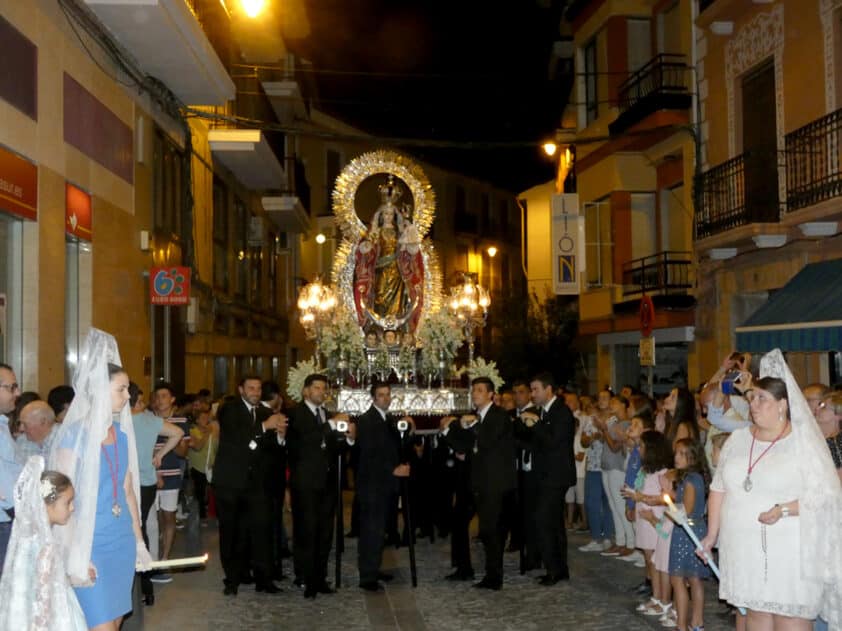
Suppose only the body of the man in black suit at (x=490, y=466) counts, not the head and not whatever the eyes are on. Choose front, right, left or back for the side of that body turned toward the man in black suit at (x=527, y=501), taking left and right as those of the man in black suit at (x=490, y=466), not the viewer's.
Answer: back

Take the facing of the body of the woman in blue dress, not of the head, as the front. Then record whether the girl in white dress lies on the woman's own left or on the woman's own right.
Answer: on the woman's own right

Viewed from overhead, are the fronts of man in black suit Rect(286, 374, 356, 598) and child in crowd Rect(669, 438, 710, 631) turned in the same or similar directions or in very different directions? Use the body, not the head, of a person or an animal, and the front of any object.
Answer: very different directions

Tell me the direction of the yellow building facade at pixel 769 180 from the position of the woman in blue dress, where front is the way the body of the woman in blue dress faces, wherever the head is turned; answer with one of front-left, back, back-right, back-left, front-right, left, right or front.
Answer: left

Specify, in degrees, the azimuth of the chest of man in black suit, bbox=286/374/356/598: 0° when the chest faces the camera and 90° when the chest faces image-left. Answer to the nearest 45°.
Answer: approximately 315°

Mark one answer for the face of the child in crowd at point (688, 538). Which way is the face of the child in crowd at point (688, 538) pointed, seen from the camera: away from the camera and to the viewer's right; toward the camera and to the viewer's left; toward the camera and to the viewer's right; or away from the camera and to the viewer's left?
toward the camera and to the viewer's left

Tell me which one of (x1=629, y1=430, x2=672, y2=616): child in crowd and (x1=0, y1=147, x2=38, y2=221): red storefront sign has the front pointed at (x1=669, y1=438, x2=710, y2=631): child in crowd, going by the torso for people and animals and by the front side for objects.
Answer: the red storefront sign

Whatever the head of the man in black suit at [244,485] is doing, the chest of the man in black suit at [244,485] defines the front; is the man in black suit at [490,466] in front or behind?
in front

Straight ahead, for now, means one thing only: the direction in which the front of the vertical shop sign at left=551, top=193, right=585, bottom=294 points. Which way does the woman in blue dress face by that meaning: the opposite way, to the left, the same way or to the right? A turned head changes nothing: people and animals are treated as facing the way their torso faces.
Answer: to the left
